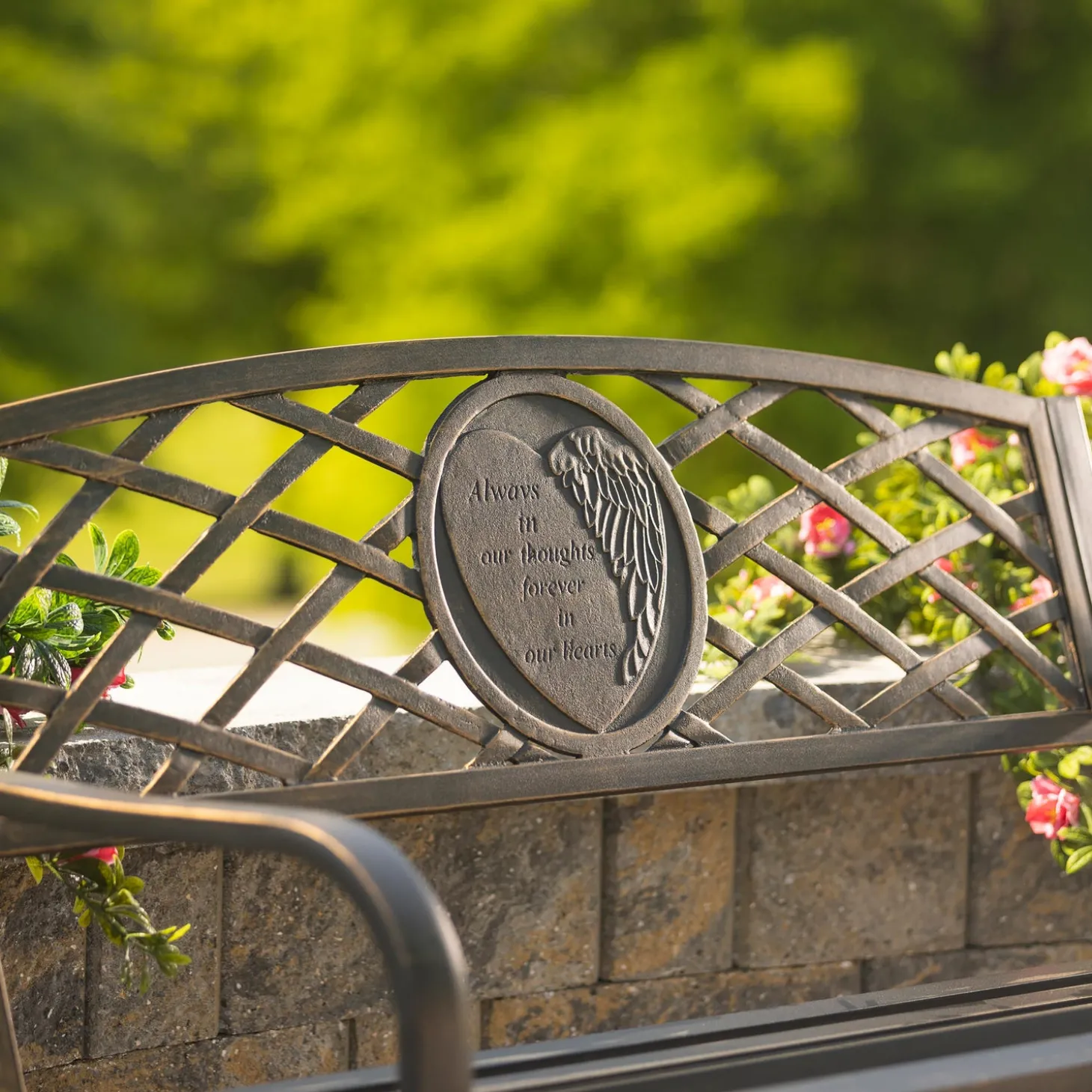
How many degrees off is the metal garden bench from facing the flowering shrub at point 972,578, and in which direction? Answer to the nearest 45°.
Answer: approximately 90° to its left

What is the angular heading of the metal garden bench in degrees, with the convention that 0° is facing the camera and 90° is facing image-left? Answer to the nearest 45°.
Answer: approximately 315°
